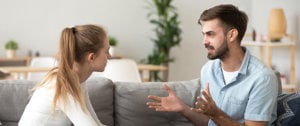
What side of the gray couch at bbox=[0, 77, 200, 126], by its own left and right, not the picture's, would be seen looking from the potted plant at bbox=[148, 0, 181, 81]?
back

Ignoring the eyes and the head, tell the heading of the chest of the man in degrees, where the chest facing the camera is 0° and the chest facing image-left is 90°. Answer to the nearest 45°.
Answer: approximately 45°

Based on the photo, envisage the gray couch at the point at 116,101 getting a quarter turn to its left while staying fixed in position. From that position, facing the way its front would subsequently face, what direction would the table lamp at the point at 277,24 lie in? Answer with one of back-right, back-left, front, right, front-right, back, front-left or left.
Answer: front-left

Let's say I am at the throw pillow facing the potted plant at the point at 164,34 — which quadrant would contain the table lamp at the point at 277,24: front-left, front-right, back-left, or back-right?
front-right

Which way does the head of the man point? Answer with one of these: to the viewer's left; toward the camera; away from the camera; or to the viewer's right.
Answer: to the viewer's left

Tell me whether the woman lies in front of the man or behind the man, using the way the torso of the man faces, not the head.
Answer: in front

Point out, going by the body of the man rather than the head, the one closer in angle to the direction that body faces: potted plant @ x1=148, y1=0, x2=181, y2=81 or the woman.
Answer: the woman

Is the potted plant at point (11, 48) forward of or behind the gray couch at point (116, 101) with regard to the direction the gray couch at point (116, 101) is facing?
behind

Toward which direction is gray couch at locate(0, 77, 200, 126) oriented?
toward the camera
